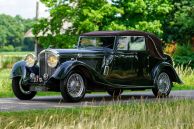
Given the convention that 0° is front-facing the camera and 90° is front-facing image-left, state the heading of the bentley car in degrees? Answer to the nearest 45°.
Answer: approximately 45°

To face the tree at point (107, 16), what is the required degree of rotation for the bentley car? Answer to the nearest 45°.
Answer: approximately 135° to its right
